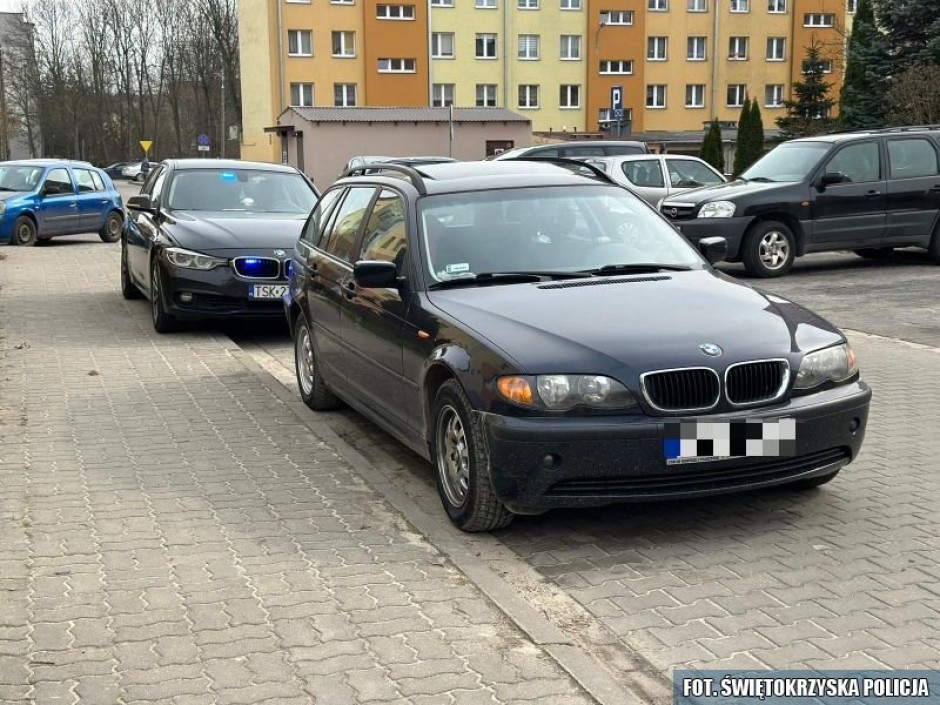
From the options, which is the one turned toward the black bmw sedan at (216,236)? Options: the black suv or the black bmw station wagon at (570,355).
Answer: the black suv

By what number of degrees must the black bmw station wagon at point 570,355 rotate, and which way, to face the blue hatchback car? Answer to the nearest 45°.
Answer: approximately 180°

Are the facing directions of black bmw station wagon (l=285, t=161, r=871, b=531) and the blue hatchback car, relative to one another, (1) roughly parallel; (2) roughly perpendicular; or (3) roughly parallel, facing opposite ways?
roughly perpendicular

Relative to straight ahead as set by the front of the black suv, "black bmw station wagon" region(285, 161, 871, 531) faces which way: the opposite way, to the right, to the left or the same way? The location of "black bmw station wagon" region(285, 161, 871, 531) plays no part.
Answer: to the left

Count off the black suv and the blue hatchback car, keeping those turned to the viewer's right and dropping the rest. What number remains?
0

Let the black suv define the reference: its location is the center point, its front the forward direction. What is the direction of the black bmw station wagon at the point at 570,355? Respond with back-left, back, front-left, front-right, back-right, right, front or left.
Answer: front-left

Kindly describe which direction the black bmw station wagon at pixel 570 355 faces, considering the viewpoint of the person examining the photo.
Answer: facing the viewer and to the right of the viewer

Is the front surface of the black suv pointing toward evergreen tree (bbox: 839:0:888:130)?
no

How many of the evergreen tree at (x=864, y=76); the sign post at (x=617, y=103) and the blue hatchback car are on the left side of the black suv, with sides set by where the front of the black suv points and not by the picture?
0

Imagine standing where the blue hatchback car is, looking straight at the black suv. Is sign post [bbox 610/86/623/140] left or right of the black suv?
left

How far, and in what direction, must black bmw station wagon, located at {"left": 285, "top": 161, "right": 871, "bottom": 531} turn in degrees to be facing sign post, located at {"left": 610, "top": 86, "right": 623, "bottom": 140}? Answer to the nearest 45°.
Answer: approximately 135° to its left

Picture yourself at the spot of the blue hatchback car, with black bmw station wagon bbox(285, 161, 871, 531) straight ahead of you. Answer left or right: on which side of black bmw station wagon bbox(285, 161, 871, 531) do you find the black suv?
left

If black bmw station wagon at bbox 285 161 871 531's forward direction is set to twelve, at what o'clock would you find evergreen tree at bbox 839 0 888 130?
The evergreen tree is roughly at 8 o'clock from the black bmw station wagon.

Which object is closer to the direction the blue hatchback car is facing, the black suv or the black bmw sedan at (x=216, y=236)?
the black bmw sedan

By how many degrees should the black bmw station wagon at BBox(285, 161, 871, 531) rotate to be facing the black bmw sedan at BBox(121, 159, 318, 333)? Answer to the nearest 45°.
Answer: approximately 180°

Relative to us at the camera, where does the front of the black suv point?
facing the viewer and to the left of the viewer

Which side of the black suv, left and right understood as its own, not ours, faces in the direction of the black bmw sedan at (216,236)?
front

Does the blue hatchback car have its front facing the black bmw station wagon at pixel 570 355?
no
